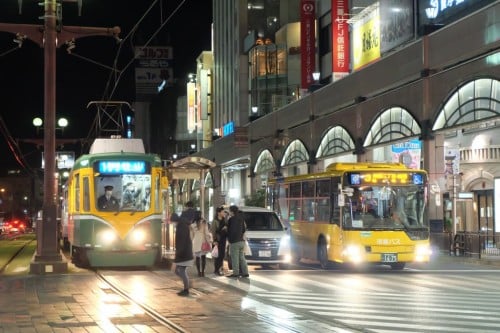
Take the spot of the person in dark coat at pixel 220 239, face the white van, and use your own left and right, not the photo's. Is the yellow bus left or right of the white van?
right

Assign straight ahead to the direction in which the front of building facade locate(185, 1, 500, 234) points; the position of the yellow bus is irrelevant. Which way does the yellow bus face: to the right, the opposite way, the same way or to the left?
to the left

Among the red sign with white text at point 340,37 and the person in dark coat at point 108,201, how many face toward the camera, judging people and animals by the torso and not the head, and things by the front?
2

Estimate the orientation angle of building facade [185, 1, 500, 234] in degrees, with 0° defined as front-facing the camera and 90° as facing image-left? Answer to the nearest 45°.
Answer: approximately 45°

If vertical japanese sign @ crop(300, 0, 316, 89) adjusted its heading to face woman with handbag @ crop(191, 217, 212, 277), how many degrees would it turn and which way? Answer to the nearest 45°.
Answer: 0° — it already faces them

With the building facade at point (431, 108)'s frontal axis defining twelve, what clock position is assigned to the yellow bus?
The yellow bus is roughly at 11 o'clock from the building facade.

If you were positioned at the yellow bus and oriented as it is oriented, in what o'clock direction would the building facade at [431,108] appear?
The building facade is roughly at 8 o'clock from the yellow bus.
